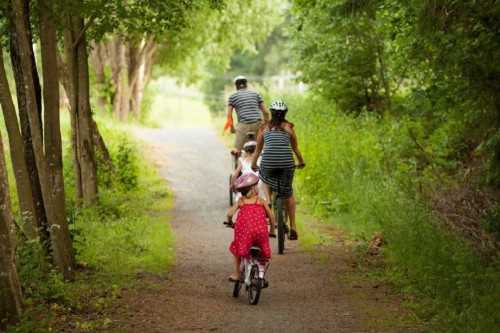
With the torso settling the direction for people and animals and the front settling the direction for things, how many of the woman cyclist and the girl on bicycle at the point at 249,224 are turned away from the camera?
2

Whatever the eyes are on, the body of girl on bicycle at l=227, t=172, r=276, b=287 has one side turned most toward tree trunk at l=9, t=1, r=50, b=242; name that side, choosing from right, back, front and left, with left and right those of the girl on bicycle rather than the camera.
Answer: left

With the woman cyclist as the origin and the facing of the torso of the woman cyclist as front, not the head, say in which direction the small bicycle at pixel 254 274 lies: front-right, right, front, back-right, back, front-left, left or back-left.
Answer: back

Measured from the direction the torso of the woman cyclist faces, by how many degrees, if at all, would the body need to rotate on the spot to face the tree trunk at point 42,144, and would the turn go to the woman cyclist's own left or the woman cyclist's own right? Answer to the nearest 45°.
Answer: approximately 135° to the woman cyclist's own left

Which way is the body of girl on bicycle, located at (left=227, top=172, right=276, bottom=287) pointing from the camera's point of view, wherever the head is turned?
away from the camera

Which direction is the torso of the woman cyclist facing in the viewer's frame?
away from the camera

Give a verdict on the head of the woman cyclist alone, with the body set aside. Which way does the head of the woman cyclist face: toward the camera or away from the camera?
away from the camera

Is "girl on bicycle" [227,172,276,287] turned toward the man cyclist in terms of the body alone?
yes
